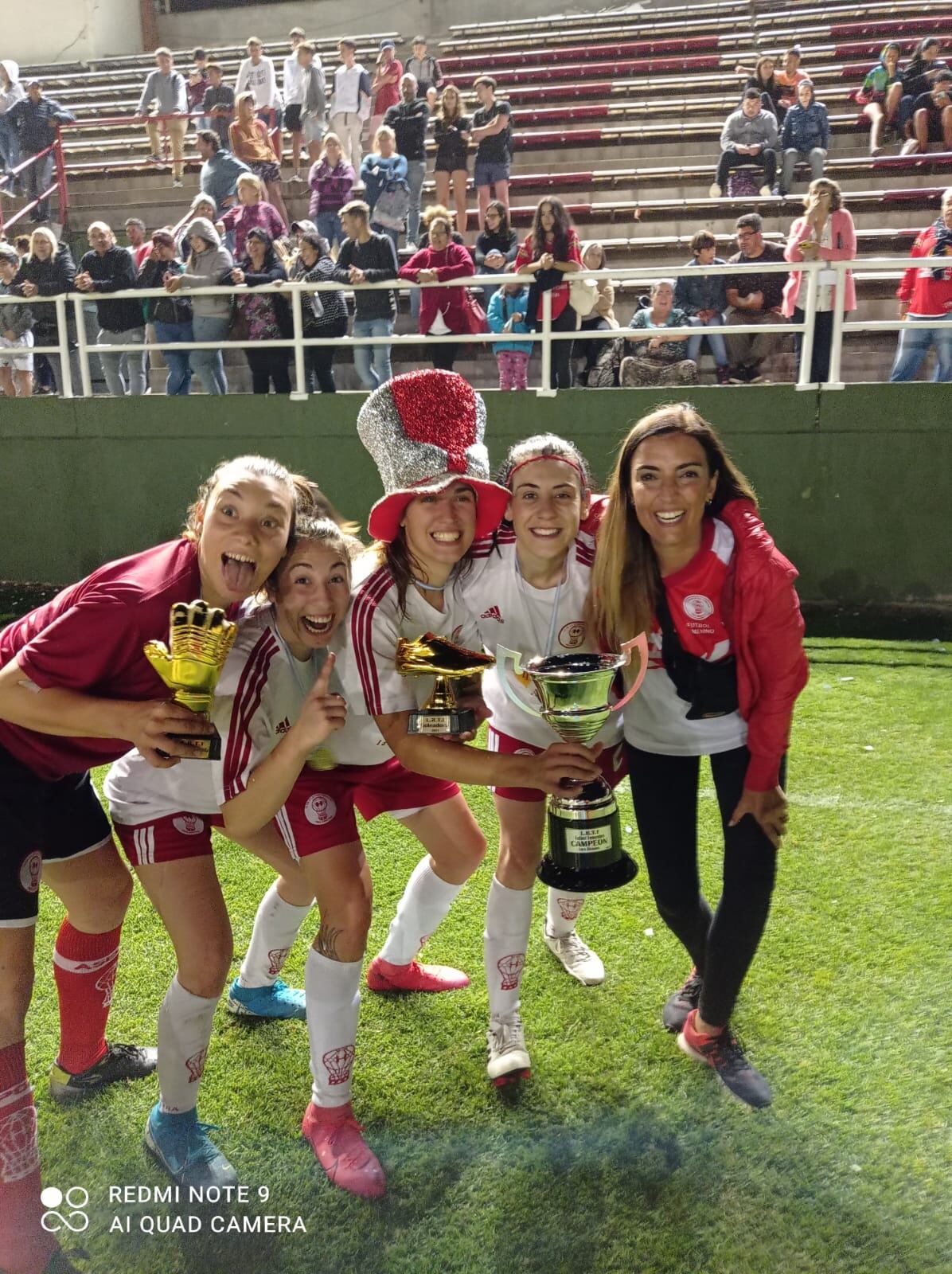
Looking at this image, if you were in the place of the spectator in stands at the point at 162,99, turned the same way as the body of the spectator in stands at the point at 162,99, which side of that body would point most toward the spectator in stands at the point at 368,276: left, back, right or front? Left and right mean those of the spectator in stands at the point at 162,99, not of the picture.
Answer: front

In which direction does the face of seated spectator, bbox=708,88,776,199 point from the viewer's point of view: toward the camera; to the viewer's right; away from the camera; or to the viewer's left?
toward the camera

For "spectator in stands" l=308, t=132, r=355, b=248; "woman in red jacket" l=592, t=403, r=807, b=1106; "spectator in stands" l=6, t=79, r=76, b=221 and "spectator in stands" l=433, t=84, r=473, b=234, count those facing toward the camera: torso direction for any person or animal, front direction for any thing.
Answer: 4

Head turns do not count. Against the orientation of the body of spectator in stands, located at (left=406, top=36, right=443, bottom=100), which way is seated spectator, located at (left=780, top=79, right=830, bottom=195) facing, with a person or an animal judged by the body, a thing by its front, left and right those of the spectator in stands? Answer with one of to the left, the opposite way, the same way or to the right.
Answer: the same way

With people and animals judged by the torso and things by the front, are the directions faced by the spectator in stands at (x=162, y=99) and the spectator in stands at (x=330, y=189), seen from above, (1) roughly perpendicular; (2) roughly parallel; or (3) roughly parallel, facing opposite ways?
roughly parallel

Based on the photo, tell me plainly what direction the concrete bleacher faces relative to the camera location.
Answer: facing the viewer

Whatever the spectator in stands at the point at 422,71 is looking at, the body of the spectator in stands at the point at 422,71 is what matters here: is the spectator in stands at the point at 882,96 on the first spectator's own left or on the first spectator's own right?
on the first spectator's own left

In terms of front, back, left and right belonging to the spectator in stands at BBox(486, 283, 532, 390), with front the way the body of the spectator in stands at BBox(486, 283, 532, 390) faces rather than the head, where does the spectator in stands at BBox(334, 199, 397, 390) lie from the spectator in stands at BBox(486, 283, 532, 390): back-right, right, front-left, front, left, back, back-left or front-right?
right

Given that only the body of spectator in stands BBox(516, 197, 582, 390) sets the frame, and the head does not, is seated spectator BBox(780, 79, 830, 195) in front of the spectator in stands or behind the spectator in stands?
behind

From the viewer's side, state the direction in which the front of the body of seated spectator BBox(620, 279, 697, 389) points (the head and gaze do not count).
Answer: toward the camera

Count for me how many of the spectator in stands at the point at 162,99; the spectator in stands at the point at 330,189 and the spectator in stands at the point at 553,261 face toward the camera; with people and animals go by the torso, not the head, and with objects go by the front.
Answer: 3

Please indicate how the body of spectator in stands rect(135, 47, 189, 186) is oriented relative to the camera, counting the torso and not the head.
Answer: toward the camera

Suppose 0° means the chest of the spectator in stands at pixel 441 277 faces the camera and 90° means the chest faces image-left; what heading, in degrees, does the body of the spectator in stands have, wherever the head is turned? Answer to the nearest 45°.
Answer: approximately 0°

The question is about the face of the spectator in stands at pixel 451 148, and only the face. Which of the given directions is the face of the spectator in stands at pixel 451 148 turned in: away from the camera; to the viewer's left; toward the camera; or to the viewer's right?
toward the camera

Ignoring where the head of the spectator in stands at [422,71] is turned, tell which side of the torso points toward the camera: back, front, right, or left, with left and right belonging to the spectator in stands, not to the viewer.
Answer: front

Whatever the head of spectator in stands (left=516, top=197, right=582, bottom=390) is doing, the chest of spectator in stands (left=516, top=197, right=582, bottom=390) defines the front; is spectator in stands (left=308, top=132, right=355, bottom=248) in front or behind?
behind

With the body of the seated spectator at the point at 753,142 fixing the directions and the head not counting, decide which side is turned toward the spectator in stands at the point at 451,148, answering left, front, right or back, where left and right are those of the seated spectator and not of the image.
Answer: right
